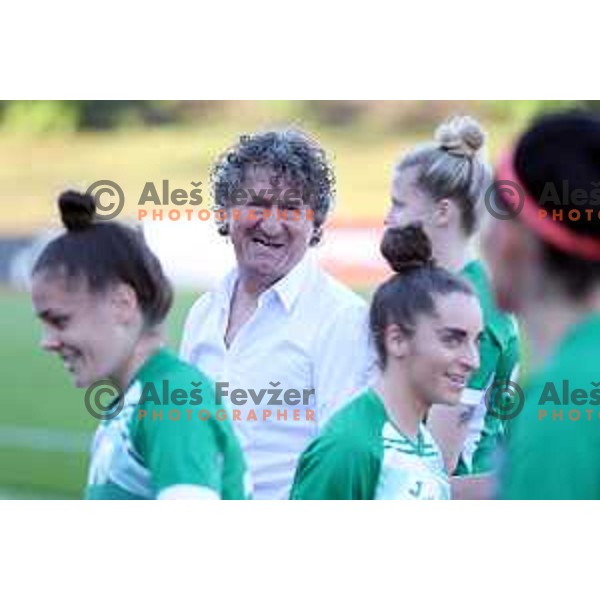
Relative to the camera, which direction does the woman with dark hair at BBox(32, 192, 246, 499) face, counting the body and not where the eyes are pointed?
to the viewer's left

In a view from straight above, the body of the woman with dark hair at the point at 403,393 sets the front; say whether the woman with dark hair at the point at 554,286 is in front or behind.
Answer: in front

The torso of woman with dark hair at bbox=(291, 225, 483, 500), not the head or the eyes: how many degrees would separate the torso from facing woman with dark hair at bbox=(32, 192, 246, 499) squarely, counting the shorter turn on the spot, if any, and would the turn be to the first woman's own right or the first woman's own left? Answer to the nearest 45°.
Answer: approximately 90° to the first woman's own right

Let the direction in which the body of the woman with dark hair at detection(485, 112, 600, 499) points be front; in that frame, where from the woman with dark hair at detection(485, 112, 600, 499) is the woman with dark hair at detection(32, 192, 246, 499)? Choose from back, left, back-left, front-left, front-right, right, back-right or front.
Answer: front

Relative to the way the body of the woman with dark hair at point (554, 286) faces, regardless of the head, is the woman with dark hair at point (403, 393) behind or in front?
in front

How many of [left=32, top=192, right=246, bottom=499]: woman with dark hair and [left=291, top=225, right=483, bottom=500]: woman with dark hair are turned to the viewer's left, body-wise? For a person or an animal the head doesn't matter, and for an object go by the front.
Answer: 1

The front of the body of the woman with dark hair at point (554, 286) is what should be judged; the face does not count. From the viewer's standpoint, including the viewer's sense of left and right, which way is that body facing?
facing away from the viewer and to the left of the viewer

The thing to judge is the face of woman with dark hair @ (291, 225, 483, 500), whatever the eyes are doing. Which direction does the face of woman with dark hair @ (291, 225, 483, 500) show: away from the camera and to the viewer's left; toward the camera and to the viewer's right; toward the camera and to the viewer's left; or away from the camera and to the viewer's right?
toward the camera and to the viewer's right

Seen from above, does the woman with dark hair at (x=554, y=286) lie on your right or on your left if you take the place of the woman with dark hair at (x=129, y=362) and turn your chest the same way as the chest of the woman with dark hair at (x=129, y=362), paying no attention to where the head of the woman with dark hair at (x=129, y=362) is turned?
on your left

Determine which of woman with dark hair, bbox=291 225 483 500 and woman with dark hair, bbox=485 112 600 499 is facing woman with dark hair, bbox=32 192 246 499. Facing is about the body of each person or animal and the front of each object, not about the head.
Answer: woman with dark hair, bbox=485 112 600 499

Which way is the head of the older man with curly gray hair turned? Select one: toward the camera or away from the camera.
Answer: toward the camera
